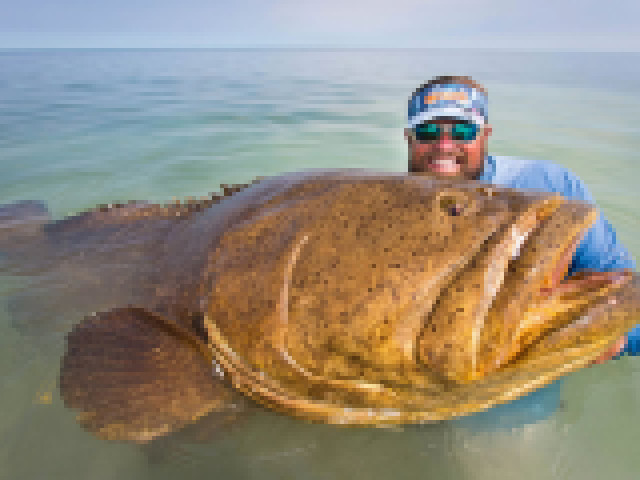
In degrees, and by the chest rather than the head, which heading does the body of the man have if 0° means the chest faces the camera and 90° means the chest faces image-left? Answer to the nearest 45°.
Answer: approximately 0°
